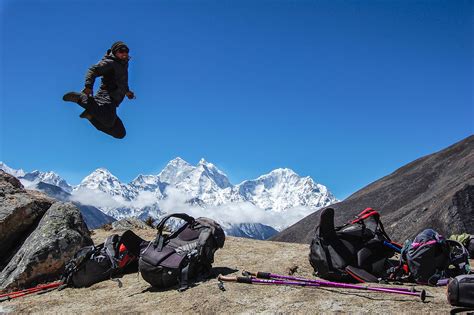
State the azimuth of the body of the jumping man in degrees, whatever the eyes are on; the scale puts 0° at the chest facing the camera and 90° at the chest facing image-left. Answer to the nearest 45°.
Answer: approximately 315°

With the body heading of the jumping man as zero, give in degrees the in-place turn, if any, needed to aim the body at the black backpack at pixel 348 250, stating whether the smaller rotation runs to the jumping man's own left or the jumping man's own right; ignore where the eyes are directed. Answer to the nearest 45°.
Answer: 0° — they already face it

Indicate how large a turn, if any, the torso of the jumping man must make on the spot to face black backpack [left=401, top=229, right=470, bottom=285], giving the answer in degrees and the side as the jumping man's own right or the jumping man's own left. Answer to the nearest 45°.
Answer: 0° — they already face it

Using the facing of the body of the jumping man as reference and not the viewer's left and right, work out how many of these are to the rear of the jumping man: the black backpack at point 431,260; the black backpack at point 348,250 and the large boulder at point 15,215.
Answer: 1

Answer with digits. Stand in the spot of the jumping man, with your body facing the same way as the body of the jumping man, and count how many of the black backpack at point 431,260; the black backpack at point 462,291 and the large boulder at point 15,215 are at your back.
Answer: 1

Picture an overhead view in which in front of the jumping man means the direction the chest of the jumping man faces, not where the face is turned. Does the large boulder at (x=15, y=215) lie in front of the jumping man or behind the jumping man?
behind

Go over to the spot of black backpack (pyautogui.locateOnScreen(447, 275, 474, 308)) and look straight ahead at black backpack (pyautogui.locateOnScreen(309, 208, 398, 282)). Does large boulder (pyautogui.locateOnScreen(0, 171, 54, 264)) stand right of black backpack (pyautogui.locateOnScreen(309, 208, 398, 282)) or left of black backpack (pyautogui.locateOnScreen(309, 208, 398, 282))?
left

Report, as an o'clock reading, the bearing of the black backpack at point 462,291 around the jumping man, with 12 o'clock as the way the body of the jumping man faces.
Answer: The black backpack is roughly at 12 o'clock from the jumping man.

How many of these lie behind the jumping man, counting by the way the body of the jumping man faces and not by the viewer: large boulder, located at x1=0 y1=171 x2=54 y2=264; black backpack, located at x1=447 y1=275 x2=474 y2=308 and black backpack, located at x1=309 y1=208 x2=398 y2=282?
1
